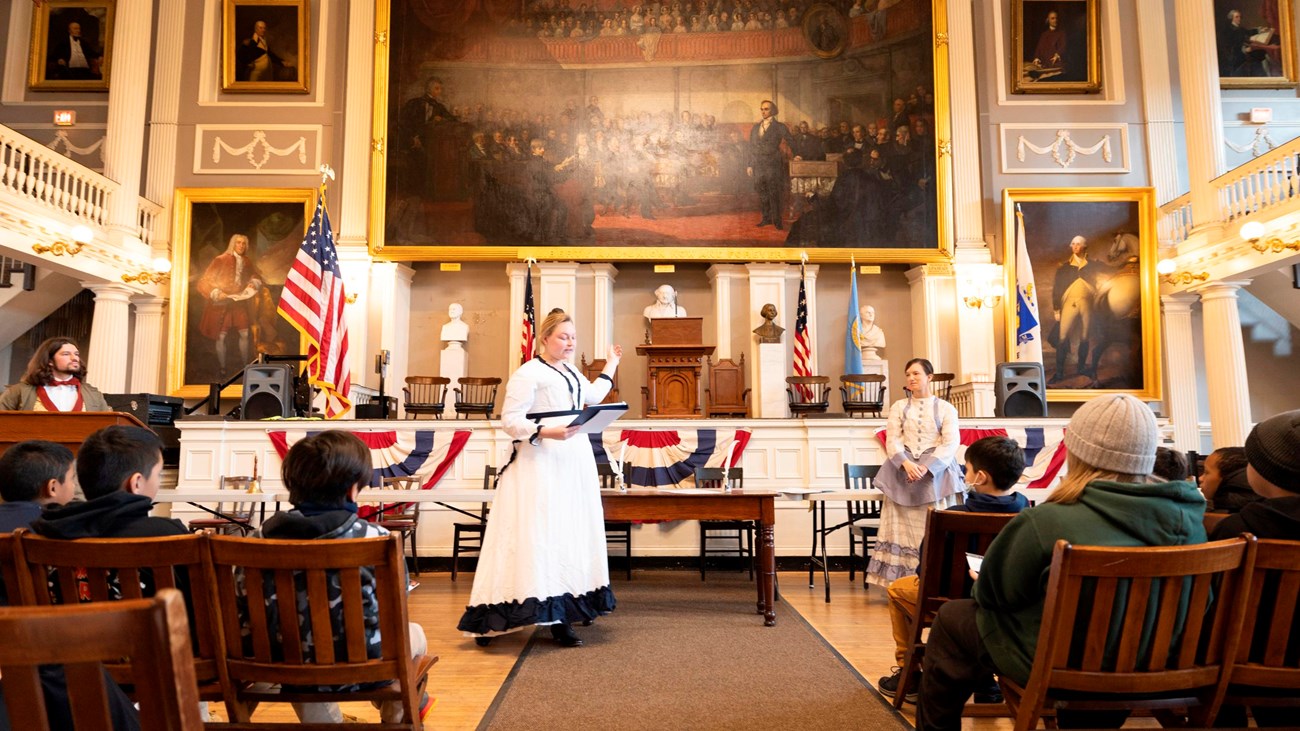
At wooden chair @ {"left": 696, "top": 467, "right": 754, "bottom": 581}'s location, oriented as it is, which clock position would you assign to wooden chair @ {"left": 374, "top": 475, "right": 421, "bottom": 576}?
wooden chair @ {"left": 374, "top": 475, "right": 421, "bottom": 576} is roughly at 3 o'clock from wooden chair @ {"left": 696, "top": 467, "right": 754, "bottom": 581}.

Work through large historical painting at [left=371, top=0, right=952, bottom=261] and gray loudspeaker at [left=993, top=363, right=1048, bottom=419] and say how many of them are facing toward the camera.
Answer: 2

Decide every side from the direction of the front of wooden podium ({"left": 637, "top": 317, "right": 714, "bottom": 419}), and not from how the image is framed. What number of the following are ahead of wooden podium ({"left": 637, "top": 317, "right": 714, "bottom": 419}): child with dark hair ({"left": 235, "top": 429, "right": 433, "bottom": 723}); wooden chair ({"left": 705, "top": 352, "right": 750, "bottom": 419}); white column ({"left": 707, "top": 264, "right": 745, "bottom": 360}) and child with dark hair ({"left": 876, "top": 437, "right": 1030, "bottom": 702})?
2

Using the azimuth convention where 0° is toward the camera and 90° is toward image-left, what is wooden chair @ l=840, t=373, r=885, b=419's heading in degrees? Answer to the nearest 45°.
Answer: approximately 0°

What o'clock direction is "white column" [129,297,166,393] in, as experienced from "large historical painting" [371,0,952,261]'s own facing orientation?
The white column is roughly at 3 o'clock from the large historical painting.

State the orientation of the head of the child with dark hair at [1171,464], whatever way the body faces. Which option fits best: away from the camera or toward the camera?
away from the camera

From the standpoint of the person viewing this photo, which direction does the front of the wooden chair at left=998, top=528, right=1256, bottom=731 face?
facing away from the viewer and to the left of the viewer

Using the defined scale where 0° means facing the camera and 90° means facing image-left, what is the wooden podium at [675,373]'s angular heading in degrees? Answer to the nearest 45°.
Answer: approximately 0°

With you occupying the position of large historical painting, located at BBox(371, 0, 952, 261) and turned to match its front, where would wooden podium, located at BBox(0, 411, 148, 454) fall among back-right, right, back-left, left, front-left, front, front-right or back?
front-right

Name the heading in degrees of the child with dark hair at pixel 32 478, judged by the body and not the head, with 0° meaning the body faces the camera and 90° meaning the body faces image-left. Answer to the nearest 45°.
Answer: approximately 225°

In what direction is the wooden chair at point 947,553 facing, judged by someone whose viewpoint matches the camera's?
facing away from the viewer and to the left of the viewer

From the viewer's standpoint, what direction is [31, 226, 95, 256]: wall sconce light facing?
to the viewer's right
